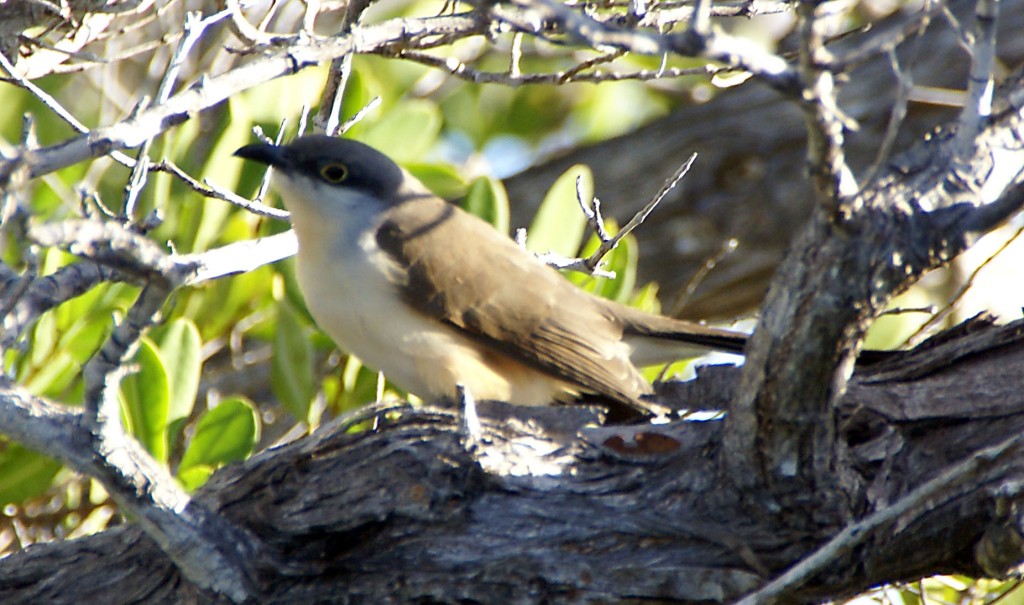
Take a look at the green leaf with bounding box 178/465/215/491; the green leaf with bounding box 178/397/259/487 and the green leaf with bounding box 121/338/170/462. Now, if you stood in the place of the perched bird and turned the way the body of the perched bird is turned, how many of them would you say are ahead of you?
3

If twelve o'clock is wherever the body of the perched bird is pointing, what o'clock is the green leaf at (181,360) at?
The green leaf is roughly at 12 o'clock from the perched bird.

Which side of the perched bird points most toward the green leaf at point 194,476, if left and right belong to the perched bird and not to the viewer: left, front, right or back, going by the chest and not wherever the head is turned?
front

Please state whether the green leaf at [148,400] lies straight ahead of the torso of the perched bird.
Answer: yes

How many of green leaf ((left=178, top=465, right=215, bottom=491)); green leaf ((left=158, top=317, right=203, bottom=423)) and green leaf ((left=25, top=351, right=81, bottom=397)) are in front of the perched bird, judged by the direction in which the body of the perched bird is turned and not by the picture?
3

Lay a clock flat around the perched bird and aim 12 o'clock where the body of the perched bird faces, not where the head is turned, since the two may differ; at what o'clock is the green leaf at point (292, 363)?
The green leaf is roughly at 1 o'clock from the perched bird.

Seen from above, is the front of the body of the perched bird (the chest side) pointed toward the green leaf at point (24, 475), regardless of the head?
yes

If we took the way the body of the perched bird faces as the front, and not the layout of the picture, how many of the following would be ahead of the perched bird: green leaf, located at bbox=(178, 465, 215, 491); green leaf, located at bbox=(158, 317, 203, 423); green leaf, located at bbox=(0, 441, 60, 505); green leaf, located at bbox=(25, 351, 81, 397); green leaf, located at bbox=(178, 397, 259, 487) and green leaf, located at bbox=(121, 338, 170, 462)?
6

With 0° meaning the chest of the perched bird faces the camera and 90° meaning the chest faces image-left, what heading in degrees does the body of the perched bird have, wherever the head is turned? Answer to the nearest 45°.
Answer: approximately 90°
